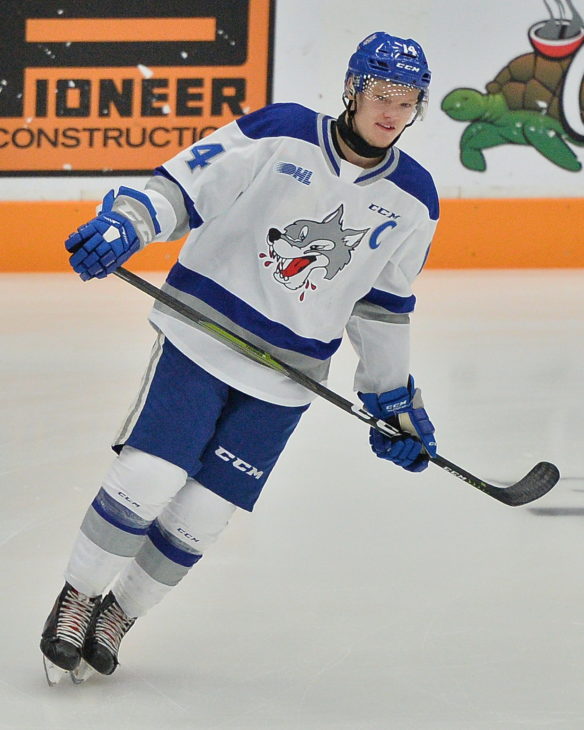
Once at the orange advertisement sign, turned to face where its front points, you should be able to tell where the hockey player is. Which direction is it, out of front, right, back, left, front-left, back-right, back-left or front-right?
front

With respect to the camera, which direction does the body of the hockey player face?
toward the camera

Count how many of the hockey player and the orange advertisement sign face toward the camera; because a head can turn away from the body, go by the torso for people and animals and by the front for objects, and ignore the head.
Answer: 2

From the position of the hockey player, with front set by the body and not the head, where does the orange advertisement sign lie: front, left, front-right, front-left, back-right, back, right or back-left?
back

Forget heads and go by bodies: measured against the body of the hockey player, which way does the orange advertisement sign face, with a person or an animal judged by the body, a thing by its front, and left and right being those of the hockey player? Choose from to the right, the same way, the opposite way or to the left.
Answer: the same way

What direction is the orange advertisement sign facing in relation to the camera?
toward the camera
